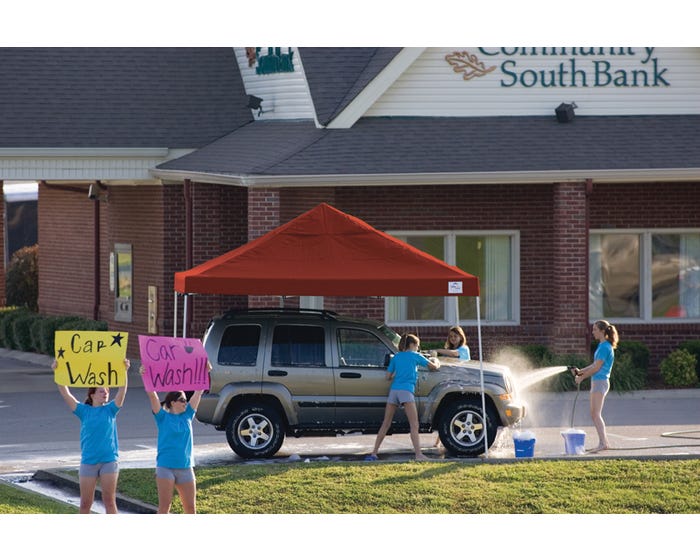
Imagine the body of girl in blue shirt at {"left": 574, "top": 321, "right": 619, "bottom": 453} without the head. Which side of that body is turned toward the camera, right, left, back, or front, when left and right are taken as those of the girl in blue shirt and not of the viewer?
left

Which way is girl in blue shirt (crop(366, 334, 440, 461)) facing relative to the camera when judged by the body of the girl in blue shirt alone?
away from the camera

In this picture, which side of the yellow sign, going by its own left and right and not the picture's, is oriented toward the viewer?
front

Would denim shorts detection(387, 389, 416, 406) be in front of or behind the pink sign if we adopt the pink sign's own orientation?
behind

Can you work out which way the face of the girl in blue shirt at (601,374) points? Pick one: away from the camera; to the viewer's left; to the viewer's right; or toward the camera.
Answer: to the viewer's left

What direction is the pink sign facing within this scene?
toward the camera

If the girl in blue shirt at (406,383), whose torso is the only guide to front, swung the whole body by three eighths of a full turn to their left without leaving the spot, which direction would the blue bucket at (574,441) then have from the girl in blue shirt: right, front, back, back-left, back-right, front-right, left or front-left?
back-left

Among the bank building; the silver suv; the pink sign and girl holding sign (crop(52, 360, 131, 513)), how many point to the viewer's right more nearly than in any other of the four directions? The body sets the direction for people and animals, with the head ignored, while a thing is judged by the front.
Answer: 1

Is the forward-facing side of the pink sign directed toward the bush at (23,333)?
no

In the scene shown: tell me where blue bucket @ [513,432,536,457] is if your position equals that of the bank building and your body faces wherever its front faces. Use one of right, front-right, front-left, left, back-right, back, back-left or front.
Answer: front

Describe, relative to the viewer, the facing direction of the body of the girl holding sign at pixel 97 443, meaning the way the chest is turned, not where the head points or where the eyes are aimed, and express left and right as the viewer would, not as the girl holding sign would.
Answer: facing the viewer

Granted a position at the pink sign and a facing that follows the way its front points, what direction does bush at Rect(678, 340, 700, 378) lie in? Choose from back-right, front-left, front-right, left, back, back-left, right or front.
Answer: back-left

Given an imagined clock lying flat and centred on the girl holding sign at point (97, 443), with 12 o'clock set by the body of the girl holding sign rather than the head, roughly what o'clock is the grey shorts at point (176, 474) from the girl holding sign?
The grey shorts is roughly at 10 o'clock from the girl holding sign.

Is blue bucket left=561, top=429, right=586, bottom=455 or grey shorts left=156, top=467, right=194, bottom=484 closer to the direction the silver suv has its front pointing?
the blue bucket

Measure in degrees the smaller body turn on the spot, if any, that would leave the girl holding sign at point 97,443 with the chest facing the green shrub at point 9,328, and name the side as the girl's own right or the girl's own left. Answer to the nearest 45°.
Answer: approximately 180°

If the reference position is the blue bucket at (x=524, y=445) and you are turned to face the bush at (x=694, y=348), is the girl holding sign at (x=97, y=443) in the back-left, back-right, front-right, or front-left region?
back-left

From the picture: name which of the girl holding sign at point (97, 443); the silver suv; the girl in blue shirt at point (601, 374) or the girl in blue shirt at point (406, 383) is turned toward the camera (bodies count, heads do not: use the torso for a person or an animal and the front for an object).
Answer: the girl holding sign

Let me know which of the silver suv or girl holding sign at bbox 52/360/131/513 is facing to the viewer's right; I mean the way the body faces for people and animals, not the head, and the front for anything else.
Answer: the silver suv

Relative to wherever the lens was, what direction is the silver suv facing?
facing to the right of the viewer
